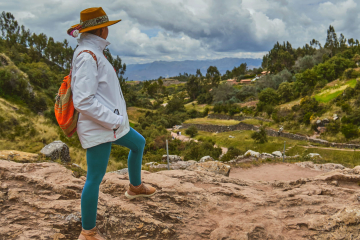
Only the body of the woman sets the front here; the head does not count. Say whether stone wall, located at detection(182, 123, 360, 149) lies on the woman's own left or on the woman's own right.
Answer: on the woman's own left

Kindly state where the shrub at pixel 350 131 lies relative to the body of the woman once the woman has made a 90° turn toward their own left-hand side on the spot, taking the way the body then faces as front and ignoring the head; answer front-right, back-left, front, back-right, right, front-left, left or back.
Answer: front-right

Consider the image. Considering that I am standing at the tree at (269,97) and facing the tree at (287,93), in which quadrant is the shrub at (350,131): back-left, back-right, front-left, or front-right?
front-right

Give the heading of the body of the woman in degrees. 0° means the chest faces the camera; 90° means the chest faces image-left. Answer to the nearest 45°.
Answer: approximately 270°

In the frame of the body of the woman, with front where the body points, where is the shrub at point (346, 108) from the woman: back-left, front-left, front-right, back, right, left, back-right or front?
front-left

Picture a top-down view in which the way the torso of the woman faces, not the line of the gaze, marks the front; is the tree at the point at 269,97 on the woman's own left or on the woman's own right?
on the woman's own left

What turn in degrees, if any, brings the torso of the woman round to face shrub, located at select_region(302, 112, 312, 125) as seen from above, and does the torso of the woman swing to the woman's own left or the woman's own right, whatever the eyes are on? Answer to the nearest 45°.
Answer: approximately 45° to the woman's own left

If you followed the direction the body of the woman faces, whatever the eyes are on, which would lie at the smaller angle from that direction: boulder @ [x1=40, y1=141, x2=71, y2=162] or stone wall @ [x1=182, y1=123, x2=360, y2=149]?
the stone wall

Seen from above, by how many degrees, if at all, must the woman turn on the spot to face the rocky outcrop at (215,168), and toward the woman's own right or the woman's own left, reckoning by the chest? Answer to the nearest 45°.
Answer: approximately 45° to the woman's own left

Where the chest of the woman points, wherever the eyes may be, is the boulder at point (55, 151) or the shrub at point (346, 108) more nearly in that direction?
the shrub

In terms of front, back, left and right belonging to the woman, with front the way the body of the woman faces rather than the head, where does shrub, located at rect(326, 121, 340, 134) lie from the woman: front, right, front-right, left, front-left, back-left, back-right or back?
front-left
